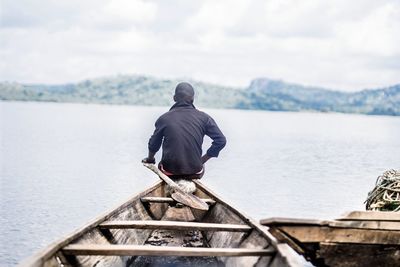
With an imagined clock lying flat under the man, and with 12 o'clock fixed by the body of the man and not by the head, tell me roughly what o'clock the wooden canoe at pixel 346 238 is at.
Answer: The wooden canoe is roughly at 5 o'clock from the man.

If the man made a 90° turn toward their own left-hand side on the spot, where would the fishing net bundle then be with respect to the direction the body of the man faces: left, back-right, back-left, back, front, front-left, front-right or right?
back

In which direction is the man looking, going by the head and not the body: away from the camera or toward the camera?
away from the camera

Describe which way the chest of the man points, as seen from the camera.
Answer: away from the camera
